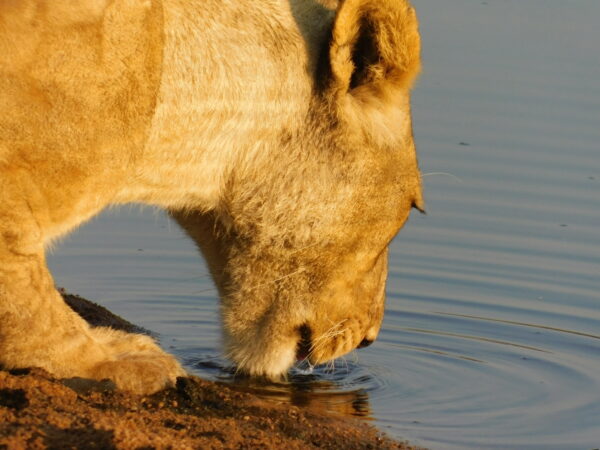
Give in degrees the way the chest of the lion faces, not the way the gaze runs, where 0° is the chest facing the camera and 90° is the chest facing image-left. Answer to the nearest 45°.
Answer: approximately 270°
